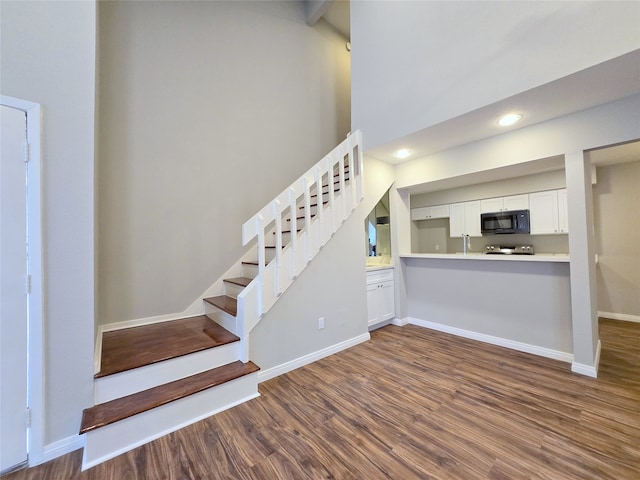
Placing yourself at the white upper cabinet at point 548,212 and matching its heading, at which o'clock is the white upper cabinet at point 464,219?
the white upper cabinet at point 464,219 is roughly at 3 o'clock from the white upper cabinet at point 548,212.

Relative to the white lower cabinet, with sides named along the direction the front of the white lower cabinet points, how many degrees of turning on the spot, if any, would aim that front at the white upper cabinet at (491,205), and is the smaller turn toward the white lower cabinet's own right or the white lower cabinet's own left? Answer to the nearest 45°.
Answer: approximately 90° to the white lower cabinet's own left

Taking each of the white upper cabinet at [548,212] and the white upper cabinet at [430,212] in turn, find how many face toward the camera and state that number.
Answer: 2

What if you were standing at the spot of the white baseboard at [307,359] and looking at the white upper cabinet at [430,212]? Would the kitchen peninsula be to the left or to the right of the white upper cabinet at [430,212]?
right

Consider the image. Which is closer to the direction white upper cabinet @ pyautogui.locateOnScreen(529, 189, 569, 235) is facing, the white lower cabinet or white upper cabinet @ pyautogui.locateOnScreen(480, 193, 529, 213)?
the white lower cabinet

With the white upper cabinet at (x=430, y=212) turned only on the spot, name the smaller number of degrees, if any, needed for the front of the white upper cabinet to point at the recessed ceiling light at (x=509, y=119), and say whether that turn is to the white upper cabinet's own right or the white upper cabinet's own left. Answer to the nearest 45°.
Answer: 0° — it already faces it

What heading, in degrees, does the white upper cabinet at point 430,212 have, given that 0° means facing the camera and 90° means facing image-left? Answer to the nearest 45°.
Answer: approximately 0°

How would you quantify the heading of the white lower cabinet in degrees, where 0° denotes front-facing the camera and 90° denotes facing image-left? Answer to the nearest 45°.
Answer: approximately 315°

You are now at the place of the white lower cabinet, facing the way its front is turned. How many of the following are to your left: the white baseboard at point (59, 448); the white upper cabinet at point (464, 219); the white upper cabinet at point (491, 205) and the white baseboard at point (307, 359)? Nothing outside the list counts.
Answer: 2
